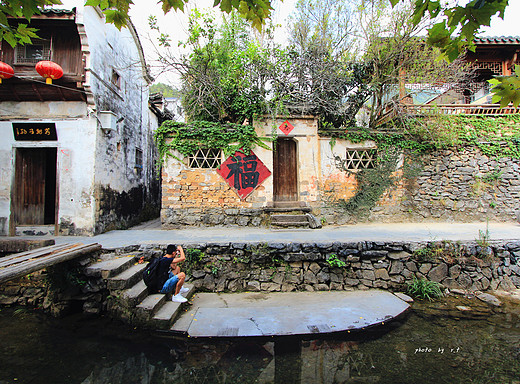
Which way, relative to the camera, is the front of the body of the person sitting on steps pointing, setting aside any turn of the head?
to the viewer's right

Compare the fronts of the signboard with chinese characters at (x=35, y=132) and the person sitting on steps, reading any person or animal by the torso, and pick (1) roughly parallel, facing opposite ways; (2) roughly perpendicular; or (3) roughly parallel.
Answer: roughly perpendicular

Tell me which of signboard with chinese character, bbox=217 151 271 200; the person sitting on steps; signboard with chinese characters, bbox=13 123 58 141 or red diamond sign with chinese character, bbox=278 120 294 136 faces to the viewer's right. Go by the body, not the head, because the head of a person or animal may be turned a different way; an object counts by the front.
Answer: the person sitting on steps

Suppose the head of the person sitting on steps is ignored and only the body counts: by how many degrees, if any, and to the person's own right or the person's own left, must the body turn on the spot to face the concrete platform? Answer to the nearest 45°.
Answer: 0° — they already face it

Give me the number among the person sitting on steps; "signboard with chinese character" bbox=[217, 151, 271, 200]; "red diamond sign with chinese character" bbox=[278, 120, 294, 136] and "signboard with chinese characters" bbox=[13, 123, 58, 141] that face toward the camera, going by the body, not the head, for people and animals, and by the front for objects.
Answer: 3

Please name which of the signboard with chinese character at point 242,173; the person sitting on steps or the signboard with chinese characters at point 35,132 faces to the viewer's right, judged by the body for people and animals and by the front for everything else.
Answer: the person sitting on steps

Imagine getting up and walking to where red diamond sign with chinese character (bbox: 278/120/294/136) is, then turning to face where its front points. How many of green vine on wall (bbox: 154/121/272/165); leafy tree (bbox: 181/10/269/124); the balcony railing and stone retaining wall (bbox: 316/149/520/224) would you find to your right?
2

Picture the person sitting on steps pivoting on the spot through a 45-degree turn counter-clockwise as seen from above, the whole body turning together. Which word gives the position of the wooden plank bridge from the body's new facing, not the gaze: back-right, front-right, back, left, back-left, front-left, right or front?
back-left
